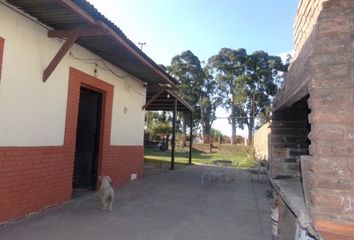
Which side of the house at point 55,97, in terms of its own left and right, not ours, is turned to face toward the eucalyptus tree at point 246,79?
left

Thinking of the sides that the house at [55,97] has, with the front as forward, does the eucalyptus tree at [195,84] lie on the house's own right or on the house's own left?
on the house's own left

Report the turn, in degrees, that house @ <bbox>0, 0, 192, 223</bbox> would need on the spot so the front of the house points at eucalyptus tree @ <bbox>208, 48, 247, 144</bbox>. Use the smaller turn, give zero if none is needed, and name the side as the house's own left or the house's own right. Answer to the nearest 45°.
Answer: approximately 90° to the house's own left

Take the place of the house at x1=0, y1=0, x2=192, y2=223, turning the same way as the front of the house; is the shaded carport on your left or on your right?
on your left
